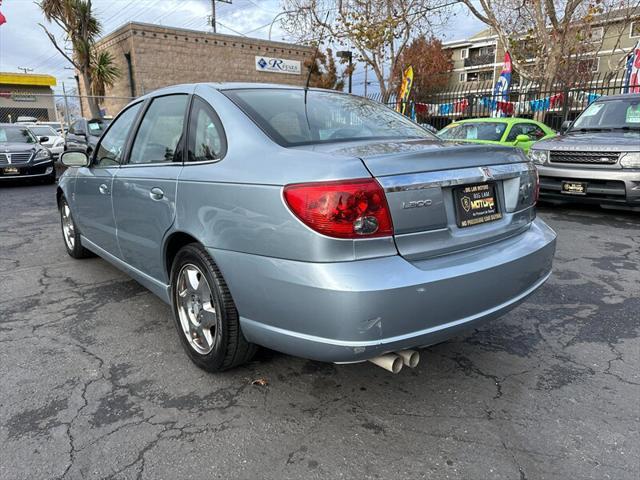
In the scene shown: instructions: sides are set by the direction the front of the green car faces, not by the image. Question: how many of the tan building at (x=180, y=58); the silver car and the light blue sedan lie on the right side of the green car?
1

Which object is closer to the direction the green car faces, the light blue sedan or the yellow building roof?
the light blue sedan

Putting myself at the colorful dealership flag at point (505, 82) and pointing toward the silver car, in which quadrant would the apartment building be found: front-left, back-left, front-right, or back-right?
back-left

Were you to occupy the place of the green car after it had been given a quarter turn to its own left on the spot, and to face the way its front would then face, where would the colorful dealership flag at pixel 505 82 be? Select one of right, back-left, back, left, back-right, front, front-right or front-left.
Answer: back-left

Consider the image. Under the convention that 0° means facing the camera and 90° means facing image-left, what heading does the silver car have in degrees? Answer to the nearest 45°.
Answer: approximately 45°

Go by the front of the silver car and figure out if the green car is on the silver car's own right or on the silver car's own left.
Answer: on the silver car's own right

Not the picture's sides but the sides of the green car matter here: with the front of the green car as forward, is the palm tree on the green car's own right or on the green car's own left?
on the green car's own right

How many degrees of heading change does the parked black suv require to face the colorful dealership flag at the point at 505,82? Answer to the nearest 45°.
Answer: approximately 135° to its left

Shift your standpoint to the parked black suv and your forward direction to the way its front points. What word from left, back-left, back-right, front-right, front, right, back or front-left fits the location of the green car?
left

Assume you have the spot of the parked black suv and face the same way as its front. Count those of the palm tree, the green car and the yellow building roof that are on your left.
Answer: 1

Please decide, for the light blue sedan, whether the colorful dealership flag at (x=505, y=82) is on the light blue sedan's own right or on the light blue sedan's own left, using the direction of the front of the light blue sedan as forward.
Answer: on the light blue sedan's own right

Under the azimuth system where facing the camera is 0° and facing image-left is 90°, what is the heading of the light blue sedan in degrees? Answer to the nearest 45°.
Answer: approximately 135°

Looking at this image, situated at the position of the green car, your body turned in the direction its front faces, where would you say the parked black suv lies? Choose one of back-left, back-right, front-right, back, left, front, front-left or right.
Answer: front-right

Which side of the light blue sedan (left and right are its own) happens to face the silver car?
right

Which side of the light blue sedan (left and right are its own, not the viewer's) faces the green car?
right
